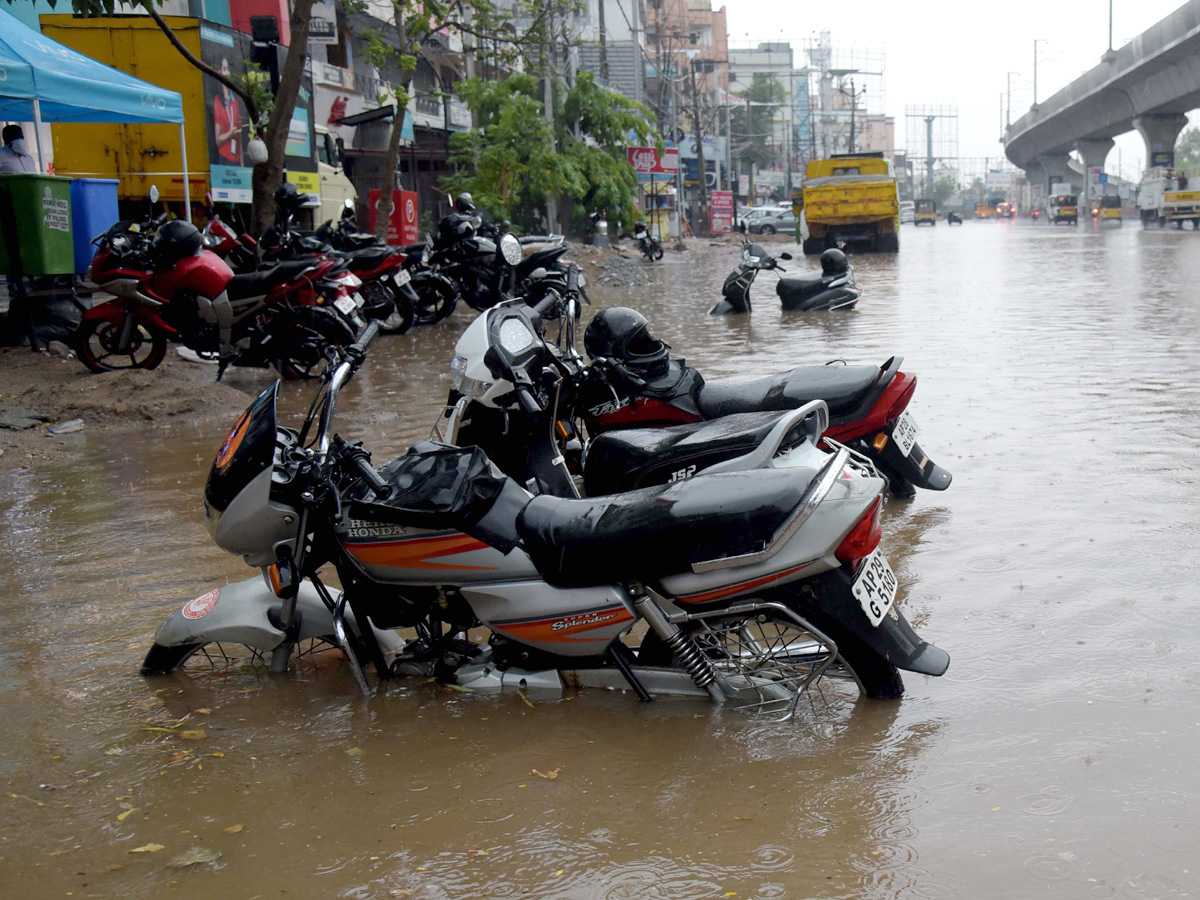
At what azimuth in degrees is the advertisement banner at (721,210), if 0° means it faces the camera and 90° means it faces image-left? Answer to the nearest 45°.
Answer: approximately 0°

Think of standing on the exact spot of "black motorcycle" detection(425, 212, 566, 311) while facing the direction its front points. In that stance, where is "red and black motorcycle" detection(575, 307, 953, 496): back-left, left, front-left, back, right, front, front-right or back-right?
left

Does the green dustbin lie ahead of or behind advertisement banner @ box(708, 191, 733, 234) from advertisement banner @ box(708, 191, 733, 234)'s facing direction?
ahead

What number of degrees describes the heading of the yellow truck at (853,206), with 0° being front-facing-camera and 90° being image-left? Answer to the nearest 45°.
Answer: approximately 180°

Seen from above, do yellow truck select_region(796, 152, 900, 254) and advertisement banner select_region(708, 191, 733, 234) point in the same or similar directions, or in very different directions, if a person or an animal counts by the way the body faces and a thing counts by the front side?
very different directions

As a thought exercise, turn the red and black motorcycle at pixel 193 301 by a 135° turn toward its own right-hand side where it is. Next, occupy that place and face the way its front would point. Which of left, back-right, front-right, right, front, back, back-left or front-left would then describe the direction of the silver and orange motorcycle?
back-right

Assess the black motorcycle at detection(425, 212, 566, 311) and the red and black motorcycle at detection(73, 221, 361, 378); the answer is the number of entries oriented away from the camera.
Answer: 0

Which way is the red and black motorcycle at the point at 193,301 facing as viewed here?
to the viewer's left

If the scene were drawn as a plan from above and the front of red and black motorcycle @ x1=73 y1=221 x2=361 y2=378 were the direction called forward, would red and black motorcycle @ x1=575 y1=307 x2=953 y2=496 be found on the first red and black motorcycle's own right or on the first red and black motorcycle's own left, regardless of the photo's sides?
on the first red and black motorcycle's own left
